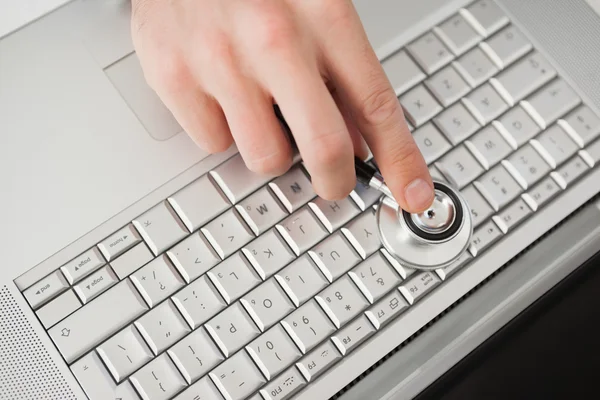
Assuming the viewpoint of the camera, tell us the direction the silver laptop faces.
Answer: facing away from the viewer and to the left of the viewer
